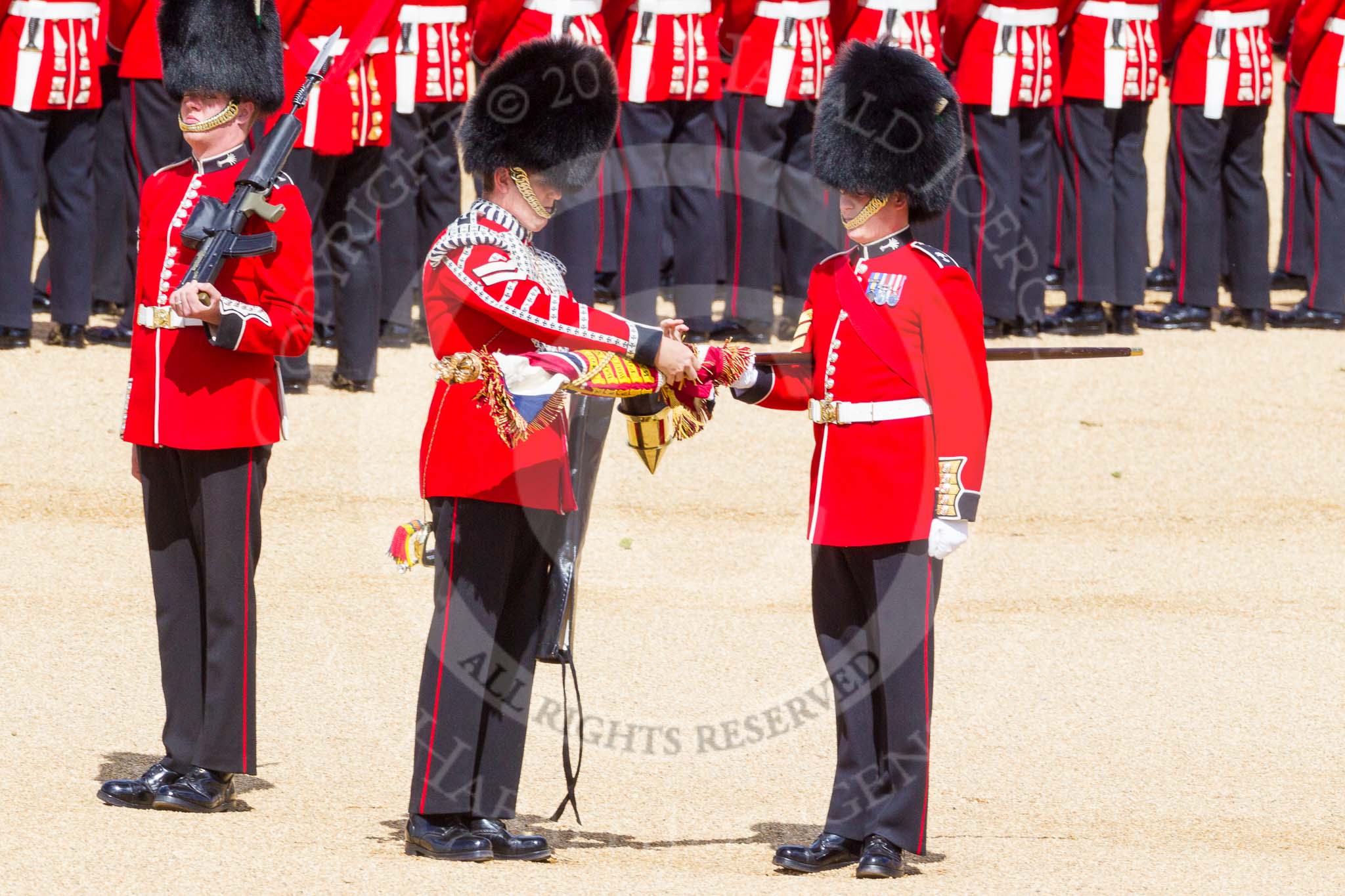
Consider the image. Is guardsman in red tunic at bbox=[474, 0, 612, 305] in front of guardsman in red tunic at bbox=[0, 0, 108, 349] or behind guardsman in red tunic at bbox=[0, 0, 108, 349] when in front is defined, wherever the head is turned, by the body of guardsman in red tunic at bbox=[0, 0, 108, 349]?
behind

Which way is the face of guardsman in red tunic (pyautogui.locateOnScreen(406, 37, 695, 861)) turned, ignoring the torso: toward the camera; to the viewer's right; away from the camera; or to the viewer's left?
to the viewer's right

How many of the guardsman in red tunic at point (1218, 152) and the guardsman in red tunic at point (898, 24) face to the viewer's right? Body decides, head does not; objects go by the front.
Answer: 0

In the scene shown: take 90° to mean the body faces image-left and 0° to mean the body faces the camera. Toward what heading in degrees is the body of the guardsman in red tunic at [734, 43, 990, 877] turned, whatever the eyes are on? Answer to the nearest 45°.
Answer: approximately 45°

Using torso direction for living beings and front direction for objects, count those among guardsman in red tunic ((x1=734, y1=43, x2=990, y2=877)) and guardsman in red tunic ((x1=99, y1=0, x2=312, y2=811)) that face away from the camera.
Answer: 0
